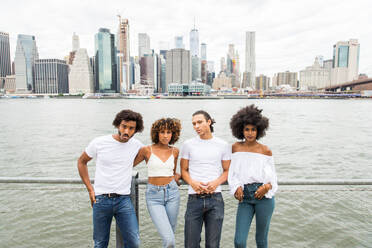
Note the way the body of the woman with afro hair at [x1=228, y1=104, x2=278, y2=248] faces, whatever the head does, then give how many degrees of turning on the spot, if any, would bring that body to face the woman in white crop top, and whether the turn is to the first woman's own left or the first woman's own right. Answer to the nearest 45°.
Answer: approximately 90° to the first woman's own right

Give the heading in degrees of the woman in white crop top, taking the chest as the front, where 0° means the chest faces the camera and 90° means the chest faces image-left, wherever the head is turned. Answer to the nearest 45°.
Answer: approximately 0°

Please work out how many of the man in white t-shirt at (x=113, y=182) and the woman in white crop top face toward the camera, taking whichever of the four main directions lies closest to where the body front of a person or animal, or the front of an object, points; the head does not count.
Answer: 2

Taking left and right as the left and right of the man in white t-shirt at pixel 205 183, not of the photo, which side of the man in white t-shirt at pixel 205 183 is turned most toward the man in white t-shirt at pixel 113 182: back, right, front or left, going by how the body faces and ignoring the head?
right
